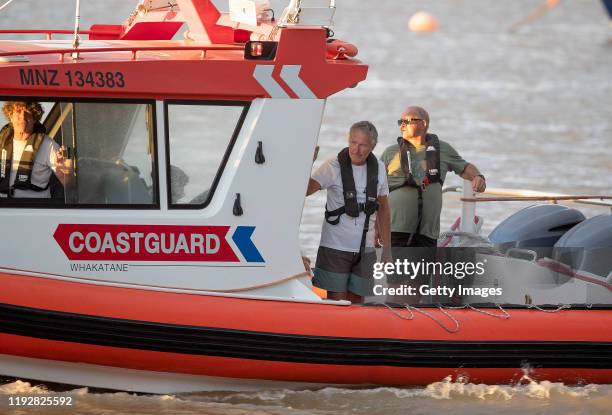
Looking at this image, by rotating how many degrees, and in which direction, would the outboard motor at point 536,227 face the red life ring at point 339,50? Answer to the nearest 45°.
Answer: approximately 45° to its left

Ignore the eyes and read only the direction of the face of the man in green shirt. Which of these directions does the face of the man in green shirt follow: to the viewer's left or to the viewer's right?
to the viewer's left

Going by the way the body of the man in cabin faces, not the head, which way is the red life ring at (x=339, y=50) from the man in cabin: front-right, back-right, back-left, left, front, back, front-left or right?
left

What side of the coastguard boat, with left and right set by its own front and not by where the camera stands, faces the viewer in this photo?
left

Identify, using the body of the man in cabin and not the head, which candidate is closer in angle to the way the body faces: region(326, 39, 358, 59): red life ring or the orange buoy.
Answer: the red life ring

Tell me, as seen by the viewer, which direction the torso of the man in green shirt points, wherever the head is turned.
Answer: toward the camera

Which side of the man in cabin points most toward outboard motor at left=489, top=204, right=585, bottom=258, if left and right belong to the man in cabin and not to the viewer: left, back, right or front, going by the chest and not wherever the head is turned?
left

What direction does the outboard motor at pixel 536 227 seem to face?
to the viewer's left

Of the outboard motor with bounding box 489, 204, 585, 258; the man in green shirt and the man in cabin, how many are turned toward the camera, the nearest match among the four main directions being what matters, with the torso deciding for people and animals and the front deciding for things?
2

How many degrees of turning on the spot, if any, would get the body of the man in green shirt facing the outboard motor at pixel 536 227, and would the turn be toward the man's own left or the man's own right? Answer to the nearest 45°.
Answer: approximately 135° to the man's own left

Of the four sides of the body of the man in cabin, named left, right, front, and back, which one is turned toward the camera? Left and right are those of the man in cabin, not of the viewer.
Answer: front

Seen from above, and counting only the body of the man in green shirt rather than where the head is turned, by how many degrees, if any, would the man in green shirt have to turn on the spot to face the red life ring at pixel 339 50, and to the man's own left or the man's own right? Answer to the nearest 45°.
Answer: approximately 45° to the man's own right

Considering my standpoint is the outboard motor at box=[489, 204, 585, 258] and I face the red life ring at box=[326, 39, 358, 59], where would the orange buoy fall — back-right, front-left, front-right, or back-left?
back-right

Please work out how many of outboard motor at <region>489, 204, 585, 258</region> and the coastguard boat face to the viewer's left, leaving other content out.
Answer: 2
